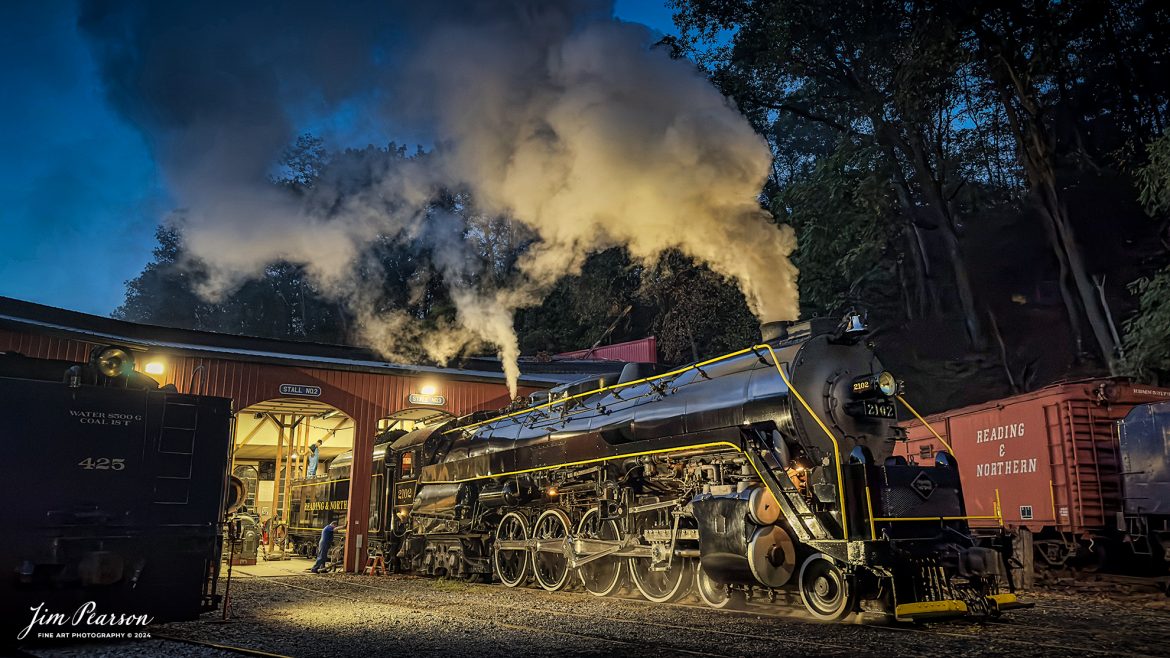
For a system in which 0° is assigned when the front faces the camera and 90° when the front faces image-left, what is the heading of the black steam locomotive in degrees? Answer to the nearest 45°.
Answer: approximately 315°

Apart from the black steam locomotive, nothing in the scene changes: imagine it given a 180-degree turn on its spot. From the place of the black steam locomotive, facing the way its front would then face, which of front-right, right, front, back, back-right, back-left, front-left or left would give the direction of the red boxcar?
right

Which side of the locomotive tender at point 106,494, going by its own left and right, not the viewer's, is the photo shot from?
back

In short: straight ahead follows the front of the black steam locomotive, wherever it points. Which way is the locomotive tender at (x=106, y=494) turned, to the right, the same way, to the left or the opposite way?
the opposite way

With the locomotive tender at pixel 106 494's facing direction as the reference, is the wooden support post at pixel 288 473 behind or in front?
in front

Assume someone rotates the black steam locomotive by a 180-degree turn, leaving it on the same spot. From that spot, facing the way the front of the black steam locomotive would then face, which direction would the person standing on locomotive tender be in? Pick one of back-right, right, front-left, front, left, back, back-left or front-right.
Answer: front

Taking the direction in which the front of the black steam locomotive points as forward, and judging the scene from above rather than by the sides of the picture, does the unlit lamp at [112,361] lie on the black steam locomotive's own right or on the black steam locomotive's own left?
on the black steam locomotive's own right

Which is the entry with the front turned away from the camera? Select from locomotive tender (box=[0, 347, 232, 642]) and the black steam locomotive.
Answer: the locomotive tender

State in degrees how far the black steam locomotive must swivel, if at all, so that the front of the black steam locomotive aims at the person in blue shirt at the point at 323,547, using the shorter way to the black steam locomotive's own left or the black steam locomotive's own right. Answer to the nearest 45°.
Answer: approximately 180°
